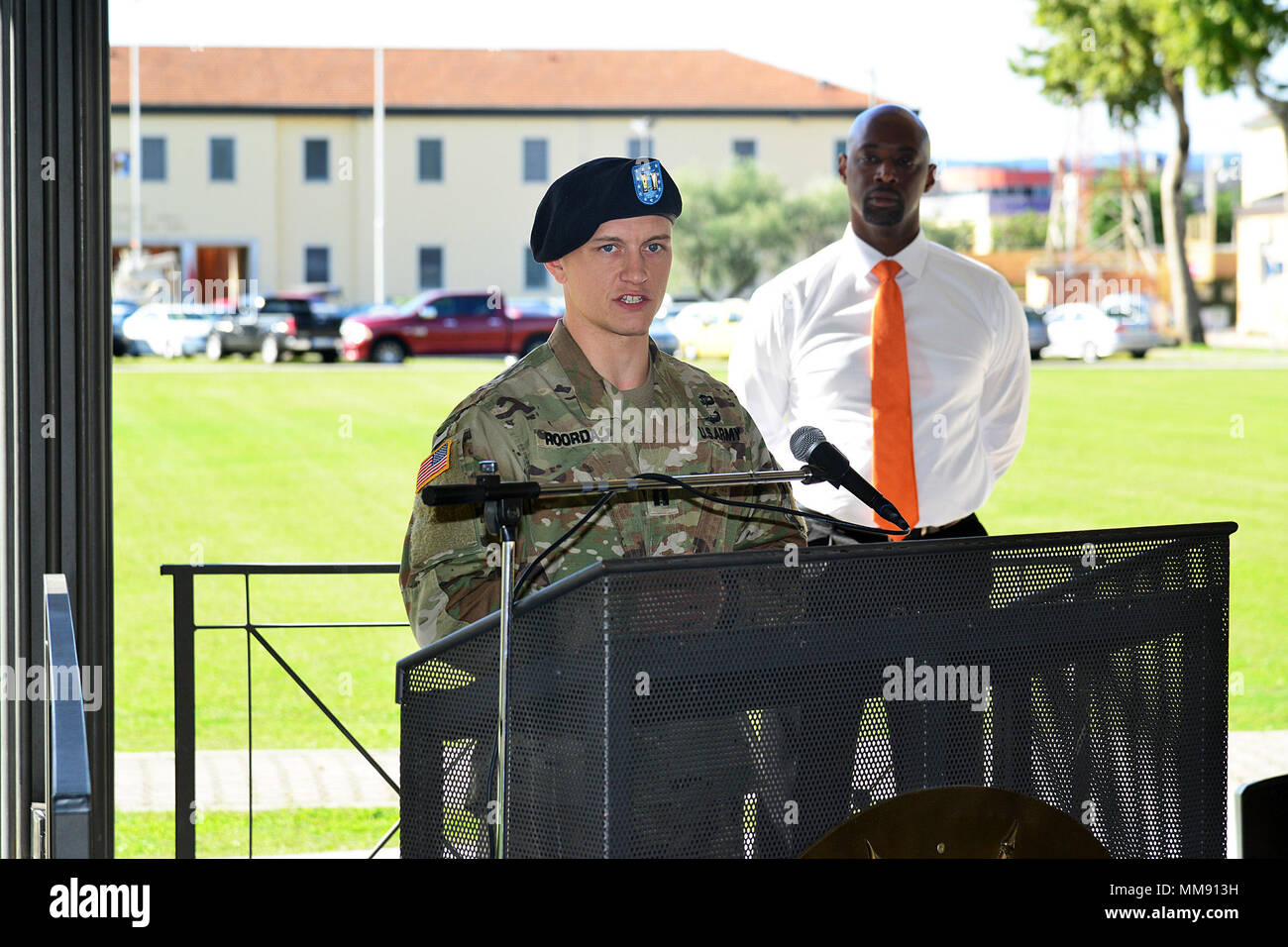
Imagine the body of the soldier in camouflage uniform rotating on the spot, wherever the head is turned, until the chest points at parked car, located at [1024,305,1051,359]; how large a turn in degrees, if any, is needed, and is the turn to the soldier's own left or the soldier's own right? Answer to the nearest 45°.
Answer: approximately 135° to the soldier's own left

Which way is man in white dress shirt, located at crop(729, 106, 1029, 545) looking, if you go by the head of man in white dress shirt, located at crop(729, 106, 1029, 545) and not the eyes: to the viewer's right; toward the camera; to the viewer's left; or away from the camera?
toward the camera

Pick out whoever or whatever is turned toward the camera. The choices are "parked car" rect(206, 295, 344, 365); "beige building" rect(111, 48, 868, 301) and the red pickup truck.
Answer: the beige building

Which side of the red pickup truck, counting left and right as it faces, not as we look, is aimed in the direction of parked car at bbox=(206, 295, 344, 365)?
front

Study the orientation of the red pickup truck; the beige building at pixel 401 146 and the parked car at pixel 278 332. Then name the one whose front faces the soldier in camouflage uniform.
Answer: the beige building

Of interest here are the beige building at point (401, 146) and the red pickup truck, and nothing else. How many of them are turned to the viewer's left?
1

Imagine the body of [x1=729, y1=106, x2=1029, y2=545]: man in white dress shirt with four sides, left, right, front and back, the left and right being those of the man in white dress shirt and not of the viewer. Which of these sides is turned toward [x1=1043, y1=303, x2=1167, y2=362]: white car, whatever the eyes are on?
back

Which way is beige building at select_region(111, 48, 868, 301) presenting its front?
toward the camera

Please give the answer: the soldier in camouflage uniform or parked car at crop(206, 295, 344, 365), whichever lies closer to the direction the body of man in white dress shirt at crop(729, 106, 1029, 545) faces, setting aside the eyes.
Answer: the soldier in camouflage uniform

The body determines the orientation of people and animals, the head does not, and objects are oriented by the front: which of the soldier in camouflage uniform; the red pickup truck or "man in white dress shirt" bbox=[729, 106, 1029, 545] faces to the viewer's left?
the red pickup truck

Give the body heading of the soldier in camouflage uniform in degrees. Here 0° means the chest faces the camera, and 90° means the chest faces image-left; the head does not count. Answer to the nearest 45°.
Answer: approximately 315°

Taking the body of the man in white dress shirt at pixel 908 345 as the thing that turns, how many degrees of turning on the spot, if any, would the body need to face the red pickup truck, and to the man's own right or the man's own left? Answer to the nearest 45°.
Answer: approximately 180°

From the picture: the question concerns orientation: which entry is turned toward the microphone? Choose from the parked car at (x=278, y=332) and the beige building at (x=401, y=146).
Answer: the beige building

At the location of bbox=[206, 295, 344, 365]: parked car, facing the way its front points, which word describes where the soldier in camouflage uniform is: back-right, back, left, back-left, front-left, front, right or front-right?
back-left

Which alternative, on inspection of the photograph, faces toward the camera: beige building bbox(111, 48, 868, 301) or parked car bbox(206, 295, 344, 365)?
the beige building

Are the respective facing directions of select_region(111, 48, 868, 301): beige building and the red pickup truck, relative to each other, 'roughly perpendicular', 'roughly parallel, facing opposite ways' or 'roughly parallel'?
roughly perpendicular

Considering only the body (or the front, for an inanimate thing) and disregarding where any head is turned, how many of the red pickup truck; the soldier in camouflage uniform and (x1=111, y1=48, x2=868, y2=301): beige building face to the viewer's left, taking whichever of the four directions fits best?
1

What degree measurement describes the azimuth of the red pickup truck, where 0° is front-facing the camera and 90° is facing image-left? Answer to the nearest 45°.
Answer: approximately 90°
